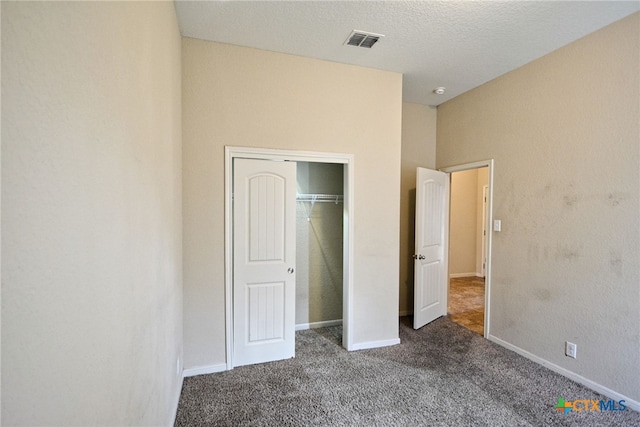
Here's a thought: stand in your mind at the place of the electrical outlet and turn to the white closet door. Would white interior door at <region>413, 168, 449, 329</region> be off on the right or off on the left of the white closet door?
right

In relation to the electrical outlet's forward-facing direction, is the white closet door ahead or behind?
ahead

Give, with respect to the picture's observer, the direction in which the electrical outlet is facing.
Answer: facing the viewer and to the left of the viewer

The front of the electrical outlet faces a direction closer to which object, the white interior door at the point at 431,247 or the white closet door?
the white closet door

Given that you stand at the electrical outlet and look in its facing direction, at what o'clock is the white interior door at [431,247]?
The white interior door is roughly at 2 o'clock from the electrical outlet.
